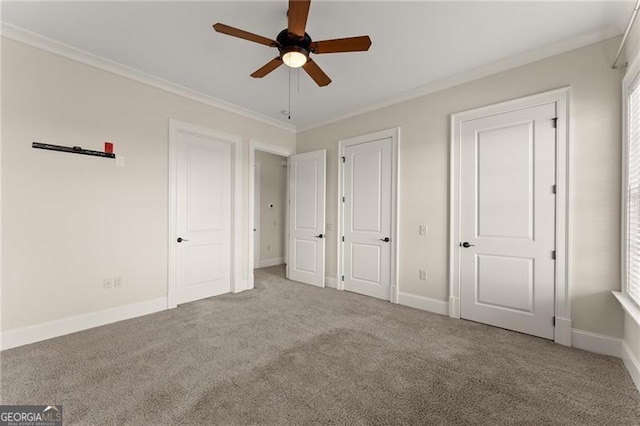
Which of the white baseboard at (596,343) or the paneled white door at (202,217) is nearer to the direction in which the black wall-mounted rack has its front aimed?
the white baseboard

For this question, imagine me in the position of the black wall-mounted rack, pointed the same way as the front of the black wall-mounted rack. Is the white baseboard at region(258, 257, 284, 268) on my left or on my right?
on my left

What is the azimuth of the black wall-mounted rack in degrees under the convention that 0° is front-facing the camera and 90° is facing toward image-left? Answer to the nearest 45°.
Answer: approximately 315°

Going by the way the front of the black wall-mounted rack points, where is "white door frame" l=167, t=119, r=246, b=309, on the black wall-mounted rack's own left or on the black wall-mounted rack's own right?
on the black wall-mounted rack's own left

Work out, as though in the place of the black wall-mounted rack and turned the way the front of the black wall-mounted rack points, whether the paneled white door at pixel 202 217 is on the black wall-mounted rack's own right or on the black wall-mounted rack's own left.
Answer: on the black wall-mounted rack's own left

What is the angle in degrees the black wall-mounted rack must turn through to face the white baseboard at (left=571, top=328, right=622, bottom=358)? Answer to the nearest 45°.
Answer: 0° — it already faces it

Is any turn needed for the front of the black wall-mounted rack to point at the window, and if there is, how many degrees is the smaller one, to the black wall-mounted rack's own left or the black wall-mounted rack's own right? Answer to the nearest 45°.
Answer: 0° — it already faces it
